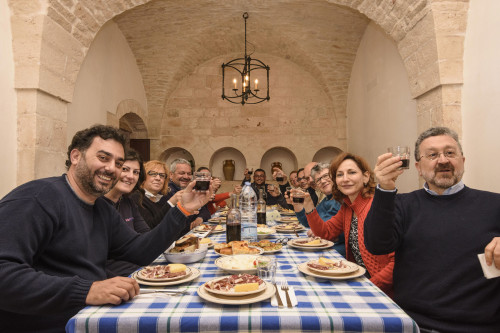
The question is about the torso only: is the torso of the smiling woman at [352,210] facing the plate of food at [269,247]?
yes

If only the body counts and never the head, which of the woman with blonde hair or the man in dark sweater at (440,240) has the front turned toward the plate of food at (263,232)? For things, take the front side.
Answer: the woman with blonde hair

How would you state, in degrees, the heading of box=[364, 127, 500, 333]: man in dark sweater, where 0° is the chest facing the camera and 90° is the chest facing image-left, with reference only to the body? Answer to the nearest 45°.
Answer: approximately 0°

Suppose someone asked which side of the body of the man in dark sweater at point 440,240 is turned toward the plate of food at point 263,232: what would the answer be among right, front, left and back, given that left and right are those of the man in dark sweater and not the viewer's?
right

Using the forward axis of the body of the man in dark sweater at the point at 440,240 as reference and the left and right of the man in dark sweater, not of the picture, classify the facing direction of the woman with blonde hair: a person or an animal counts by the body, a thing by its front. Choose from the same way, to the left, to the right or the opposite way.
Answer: to the left

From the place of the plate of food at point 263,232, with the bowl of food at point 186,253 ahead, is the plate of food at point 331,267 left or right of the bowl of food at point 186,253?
left

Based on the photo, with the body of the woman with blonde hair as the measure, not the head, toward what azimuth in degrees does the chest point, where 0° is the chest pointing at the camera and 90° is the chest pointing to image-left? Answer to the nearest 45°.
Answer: approximately 315°

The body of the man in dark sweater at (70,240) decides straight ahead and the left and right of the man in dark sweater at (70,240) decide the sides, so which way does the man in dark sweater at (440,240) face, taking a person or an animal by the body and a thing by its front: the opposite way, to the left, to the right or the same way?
to the right

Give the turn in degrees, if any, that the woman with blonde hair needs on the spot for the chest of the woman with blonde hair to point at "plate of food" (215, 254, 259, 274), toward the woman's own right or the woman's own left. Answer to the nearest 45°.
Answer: approximately 45° to the woman's own right

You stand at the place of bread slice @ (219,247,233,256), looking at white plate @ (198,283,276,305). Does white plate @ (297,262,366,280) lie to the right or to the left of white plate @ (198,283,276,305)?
left
